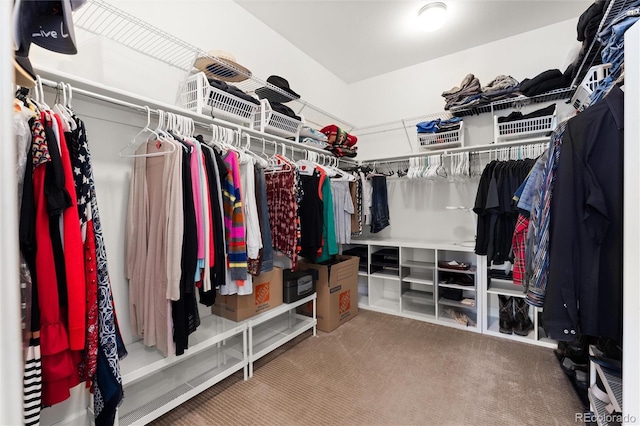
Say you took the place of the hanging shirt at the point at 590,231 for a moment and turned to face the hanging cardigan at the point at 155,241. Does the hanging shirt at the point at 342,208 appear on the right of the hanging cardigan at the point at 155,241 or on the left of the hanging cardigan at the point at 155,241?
right

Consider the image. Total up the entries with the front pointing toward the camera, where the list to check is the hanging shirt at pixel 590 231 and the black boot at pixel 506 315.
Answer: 2

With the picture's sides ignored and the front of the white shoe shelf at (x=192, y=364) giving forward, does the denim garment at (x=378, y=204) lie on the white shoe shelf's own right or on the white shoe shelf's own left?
on the white shoe shelf's own left

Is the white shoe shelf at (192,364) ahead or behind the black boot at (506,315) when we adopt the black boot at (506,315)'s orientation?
ahead

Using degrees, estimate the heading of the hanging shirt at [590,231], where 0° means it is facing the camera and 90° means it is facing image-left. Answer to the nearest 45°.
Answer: approximately 0°

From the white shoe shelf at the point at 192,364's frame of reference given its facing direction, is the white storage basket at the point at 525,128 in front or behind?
in front

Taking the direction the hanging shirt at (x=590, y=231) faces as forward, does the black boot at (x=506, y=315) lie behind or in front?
behind

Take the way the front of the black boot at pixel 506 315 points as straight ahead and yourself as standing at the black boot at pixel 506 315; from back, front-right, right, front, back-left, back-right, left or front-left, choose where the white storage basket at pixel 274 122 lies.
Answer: front-right

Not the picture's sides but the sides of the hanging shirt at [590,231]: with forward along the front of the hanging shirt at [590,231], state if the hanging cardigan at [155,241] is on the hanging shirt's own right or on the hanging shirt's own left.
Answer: on the hanging shirt's own right

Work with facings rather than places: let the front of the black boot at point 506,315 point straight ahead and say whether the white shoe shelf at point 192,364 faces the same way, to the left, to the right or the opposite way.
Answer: to the left

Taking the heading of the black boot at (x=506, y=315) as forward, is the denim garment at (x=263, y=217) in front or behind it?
in front
